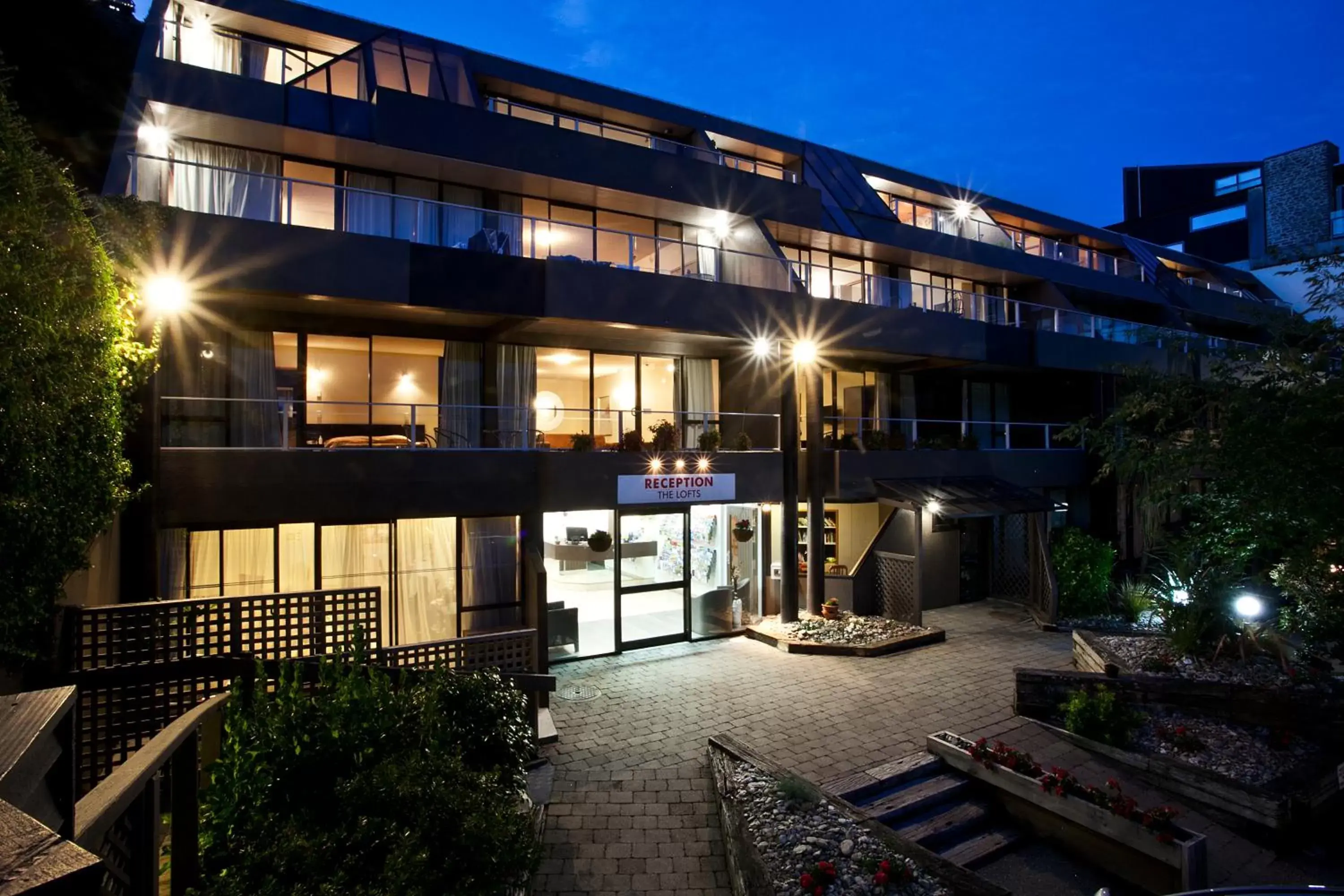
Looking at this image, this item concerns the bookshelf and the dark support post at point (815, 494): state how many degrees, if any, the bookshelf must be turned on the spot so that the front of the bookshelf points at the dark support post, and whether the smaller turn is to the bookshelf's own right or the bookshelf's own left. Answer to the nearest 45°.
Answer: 0° — it already faces it

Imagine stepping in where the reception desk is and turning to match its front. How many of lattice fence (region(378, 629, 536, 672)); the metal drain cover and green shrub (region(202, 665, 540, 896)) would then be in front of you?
3

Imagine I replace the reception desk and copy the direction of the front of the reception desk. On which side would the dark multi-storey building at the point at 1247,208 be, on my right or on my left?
on my left

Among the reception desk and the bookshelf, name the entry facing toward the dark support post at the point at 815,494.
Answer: the bookshelf

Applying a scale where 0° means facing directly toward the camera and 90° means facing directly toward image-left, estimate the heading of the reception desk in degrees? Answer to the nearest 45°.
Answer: approximately 0°

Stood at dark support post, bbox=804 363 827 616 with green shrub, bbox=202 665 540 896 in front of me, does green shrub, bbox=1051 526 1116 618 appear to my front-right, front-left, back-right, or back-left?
back-left

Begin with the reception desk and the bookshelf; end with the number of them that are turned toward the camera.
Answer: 2

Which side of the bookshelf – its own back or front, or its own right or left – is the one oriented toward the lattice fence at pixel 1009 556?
left

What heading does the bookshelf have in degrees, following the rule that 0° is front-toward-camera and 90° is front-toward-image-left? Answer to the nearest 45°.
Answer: approximately 0°

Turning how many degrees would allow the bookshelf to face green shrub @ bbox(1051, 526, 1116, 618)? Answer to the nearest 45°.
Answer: approximately 90° to its left

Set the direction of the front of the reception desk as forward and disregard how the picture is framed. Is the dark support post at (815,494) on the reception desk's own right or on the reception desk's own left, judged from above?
on the reception desk's own left

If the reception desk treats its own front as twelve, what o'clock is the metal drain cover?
The metal drain cover is roughly at 12 o'clock from the reception desk.

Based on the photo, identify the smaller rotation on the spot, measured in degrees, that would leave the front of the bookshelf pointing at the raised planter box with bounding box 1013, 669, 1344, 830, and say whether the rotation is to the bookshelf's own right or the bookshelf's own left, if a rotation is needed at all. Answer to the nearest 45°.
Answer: approximately 45° to the bookshelf's own left
